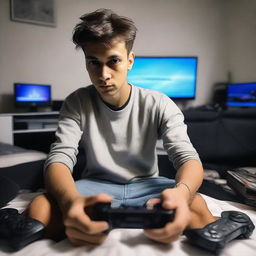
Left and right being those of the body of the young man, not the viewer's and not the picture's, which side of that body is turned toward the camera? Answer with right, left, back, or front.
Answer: front

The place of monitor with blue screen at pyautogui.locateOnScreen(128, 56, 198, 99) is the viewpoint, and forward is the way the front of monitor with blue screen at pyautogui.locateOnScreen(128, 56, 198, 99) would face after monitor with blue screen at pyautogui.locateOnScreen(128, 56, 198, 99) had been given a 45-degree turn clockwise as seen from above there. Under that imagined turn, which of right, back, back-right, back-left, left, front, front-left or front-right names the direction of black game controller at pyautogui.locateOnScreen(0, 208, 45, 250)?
front-left

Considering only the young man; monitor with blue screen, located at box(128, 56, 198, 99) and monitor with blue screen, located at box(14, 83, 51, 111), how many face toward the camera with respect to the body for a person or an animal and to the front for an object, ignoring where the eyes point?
3

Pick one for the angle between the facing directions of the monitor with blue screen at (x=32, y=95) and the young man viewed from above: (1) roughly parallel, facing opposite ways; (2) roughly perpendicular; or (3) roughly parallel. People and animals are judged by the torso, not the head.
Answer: roughly parallel

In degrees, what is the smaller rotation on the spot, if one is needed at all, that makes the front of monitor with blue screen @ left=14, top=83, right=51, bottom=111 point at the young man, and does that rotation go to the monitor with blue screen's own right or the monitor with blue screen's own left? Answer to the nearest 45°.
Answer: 0° — it already faces them

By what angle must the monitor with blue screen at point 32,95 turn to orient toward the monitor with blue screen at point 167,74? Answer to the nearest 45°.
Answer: approximately 90° to its left

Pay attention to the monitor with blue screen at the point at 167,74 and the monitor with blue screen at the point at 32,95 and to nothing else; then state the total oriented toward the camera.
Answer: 2

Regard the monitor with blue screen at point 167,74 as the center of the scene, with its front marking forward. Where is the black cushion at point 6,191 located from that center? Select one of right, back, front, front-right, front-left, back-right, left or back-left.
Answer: front

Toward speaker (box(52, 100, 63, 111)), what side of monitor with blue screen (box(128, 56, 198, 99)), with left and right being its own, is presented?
right

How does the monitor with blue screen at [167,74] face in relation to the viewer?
toward the camera

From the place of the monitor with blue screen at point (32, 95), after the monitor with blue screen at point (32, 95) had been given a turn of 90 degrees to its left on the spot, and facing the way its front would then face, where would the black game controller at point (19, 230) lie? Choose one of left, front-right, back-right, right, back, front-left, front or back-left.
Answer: right

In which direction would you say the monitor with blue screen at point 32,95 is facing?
toward the camera
